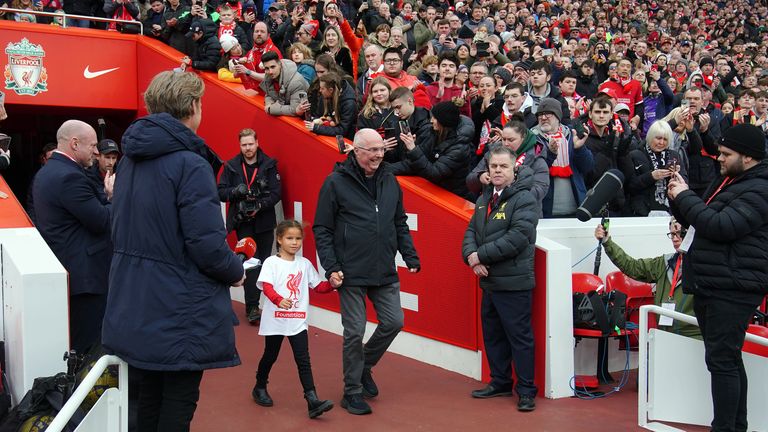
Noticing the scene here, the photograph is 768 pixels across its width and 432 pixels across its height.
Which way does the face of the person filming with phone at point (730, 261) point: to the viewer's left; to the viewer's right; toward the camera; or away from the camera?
to the viewer's left

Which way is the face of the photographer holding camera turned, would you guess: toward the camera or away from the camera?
toward the camera

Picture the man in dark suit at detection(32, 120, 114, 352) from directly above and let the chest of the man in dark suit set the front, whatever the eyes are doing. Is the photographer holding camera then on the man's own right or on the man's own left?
on the man's own left

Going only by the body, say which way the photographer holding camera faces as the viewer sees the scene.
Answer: toward the camera

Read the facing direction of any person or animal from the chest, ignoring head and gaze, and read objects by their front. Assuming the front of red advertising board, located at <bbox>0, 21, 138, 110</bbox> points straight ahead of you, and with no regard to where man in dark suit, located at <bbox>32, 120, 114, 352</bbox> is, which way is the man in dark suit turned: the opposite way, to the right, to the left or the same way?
to the left

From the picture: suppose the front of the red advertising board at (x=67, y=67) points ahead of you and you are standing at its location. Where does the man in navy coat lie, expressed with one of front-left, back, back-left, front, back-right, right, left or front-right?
front

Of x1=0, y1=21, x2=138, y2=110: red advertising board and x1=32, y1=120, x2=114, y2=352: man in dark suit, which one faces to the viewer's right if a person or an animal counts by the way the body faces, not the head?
the man in dark suit

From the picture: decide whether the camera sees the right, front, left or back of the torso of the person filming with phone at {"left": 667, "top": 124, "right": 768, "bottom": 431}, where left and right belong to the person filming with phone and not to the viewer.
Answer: left

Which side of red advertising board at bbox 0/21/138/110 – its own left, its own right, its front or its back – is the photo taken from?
front

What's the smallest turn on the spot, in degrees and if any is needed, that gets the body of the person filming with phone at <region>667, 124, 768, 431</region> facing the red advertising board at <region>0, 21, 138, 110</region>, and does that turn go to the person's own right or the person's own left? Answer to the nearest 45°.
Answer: approximately 45° to the person's own right

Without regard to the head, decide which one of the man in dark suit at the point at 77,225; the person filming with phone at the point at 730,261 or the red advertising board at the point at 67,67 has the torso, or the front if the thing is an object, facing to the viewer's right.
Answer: the man in dark suit

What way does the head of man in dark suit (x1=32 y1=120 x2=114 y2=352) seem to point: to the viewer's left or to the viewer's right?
to the viewer's right

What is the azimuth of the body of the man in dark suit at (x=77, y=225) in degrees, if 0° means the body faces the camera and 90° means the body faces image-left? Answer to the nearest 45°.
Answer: approximately 270°

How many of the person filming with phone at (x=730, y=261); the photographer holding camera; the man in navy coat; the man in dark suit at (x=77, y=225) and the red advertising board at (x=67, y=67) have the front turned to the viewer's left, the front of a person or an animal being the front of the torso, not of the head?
1

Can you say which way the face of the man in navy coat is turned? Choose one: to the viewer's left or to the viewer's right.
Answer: to the viewer's right

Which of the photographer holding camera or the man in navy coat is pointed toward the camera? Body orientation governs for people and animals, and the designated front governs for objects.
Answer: the photographer holding camera

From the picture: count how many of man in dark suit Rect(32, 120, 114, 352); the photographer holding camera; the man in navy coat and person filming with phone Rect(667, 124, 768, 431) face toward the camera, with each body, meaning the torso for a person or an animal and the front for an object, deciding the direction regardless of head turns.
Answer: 1
